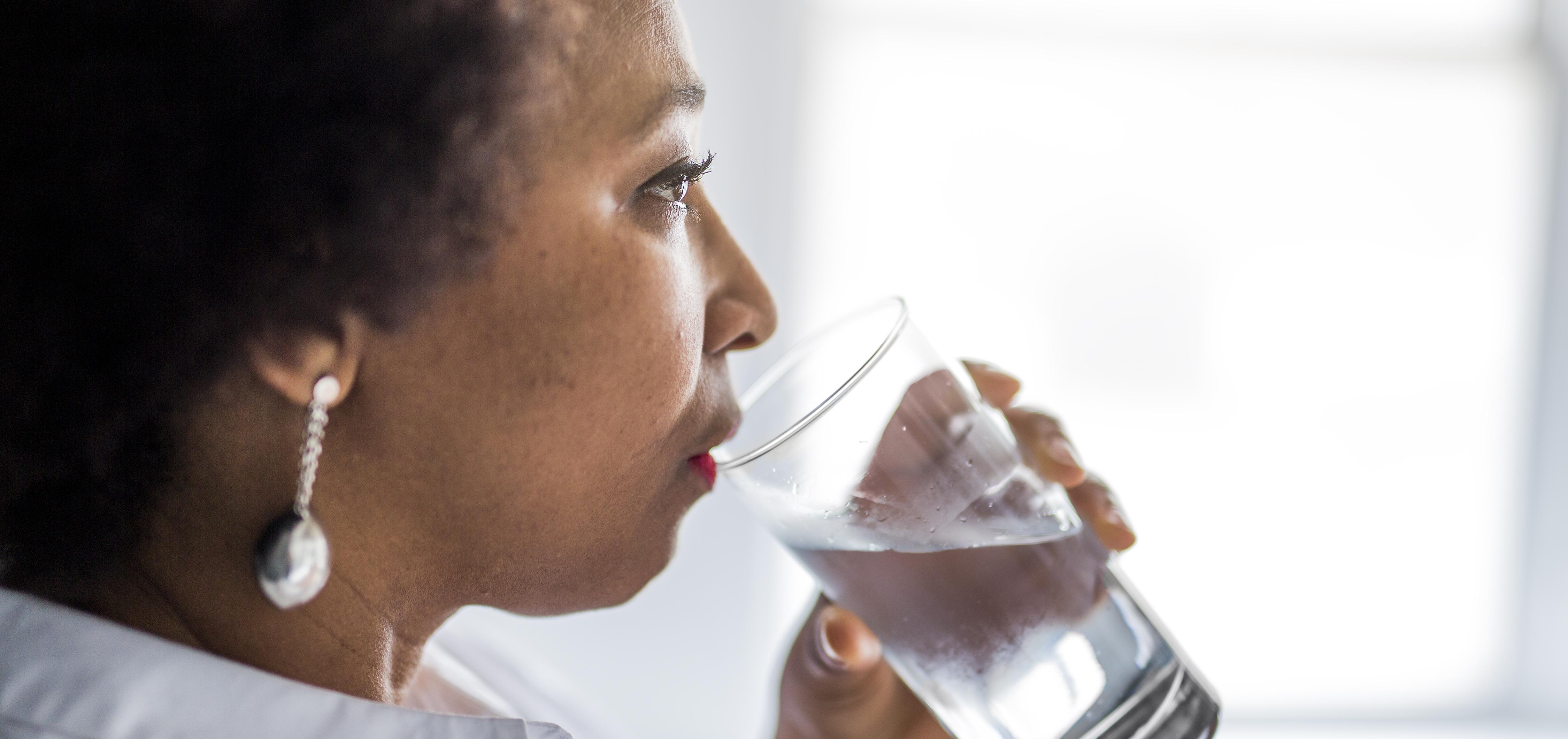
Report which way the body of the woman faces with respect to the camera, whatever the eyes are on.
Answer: to the viewer's right

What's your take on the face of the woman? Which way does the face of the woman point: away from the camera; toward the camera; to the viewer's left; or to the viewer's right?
to the viewer's right
